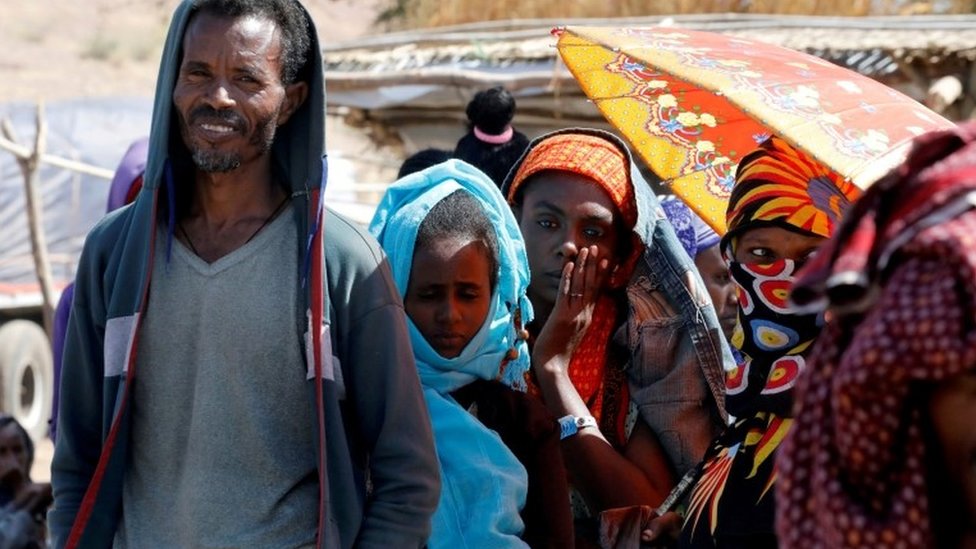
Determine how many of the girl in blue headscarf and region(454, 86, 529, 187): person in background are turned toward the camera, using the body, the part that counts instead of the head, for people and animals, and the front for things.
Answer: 1

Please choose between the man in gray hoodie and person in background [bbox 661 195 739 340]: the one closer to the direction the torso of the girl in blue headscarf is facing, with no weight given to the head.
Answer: the man in gray hoodie

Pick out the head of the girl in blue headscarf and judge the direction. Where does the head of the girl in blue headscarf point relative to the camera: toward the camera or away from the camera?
toward the camera

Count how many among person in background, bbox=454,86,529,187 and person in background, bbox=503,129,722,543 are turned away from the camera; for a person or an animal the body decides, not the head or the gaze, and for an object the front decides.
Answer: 1

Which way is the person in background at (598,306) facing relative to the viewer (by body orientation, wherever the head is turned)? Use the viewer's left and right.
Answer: facing the viewer and to the left of the viewer

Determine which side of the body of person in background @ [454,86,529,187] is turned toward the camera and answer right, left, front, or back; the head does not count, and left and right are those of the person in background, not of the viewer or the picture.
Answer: back

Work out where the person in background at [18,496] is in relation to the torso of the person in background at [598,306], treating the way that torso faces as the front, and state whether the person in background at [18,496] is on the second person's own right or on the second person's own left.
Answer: on the second person's own right

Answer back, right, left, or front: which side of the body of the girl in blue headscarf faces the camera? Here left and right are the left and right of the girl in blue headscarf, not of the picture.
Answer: front

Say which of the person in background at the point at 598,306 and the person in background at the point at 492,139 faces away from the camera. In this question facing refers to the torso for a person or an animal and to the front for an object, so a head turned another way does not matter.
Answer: the person in background at the point at 492,139

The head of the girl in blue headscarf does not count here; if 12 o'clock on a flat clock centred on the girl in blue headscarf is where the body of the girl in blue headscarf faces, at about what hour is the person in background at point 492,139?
The person in background is roughly at 6 o'clock from the girl in blue headscarf.

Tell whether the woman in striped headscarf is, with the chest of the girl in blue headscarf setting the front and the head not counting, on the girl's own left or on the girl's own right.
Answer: on the girl's own left

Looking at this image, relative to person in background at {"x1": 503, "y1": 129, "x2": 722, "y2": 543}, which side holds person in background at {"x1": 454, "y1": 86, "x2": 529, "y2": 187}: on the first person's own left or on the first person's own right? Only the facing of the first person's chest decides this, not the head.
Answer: on the first person's own right

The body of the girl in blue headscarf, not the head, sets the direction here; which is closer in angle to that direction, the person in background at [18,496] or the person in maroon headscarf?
the person in maroon headscarf

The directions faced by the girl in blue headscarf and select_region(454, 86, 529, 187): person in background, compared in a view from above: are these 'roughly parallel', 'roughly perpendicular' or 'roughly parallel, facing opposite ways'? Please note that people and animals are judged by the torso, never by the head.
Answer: roughly parallel, facing opposite ways

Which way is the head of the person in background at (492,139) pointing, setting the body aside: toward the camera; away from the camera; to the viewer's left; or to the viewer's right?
away from the camera

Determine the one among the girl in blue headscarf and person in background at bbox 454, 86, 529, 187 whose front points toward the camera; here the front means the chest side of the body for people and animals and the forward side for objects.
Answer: the girl in blue headscarf
